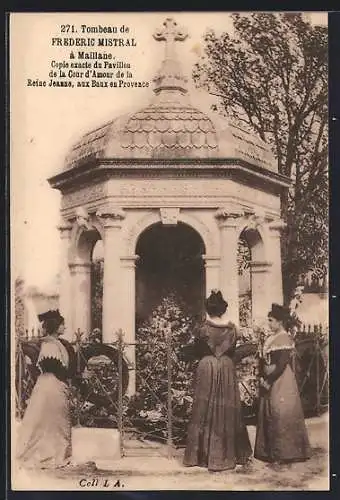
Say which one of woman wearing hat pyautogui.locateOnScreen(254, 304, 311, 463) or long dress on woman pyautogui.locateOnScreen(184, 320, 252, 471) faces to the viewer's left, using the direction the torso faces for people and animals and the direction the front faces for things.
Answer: the woman wearing hat

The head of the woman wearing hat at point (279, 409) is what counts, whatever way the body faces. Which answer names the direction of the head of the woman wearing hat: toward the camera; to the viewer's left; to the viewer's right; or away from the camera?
to the viewer's left

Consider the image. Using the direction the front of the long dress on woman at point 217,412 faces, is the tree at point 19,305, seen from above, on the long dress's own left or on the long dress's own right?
on the long dress's own left

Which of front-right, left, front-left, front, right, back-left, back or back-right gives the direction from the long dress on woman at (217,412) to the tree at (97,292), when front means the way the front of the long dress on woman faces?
left

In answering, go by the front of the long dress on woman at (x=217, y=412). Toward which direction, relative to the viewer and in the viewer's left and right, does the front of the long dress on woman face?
facing away from the viewer

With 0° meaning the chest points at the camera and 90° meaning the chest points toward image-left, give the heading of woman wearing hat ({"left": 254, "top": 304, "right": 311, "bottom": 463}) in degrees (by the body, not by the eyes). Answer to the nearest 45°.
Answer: approximately 90°

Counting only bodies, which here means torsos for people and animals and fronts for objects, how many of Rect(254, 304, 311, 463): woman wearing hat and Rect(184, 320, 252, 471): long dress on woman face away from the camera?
1

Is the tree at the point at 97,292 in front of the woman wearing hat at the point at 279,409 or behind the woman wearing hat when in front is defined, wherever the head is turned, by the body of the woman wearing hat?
in front
